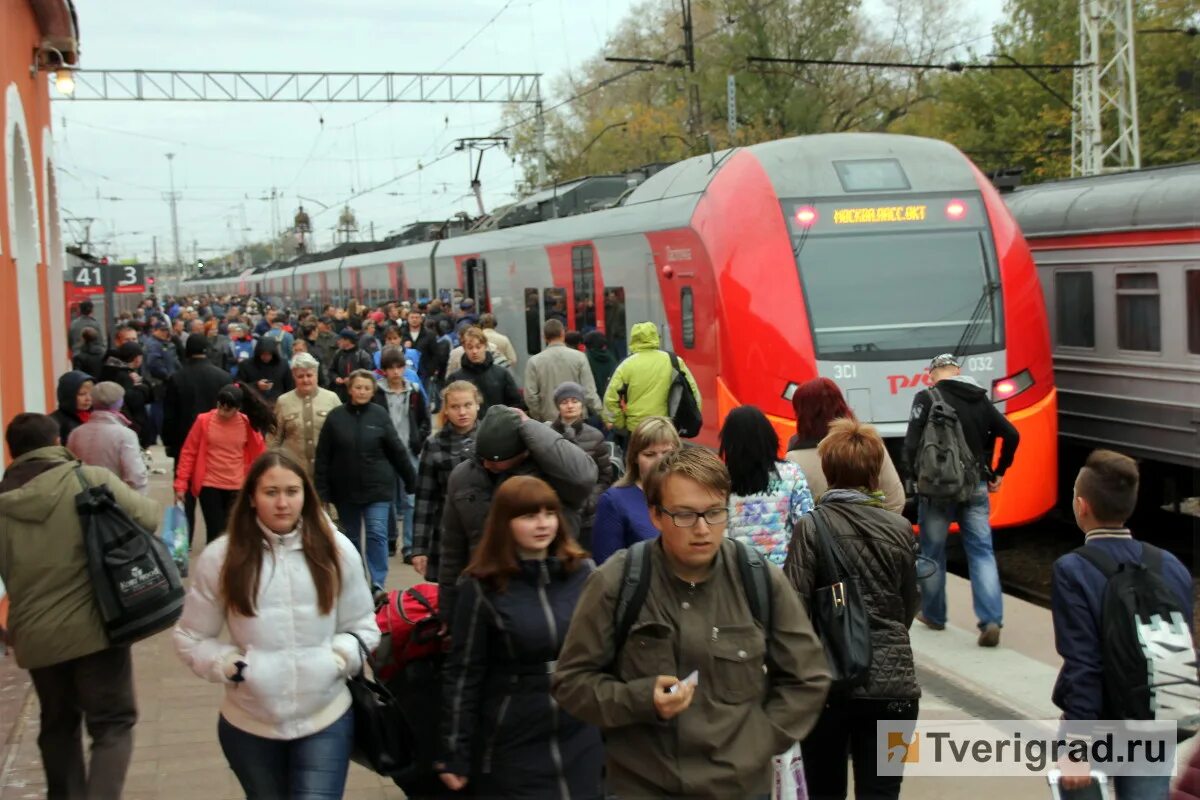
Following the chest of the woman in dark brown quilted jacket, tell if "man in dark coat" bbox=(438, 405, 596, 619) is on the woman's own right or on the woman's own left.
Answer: on the woman's own left

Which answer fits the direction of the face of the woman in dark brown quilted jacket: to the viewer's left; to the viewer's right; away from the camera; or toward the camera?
away from the camera

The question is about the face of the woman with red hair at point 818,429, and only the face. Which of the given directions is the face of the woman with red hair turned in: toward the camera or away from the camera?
away from the camera

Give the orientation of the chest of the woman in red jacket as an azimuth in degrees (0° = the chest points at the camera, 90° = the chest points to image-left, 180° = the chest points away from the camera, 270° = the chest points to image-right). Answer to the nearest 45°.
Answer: approximately 0°

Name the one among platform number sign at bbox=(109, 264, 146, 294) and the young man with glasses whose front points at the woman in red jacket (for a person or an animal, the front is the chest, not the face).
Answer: the platform number sign

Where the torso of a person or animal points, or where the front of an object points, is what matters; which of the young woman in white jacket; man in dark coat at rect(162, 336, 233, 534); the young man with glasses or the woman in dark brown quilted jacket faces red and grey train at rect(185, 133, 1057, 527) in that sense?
the woman in dark brown quilted jacket
